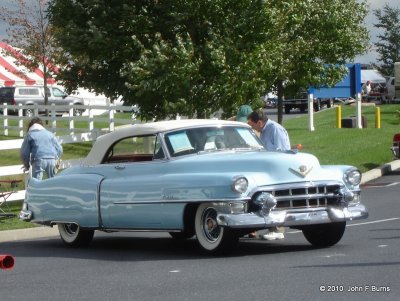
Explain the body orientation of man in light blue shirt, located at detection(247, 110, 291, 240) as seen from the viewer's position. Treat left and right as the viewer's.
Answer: facing to the left of the viewer

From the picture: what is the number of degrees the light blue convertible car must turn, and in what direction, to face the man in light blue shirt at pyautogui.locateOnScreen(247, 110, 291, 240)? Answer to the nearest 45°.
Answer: approximately 90° to its left

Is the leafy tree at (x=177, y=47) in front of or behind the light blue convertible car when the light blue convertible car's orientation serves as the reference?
behind

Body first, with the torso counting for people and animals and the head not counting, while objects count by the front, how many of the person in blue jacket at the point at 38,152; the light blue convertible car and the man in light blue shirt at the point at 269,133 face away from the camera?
1

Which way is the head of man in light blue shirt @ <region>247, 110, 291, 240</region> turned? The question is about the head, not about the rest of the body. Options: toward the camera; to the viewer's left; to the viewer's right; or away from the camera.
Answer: to the viewer's left

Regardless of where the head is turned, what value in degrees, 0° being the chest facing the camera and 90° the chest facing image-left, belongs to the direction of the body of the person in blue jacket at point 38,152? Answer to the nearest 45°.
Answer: approximately 180°

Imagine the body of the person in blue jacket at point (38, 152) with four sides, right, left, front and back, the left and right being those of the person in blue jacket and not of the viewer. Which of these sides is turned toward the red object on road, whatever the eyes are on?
back

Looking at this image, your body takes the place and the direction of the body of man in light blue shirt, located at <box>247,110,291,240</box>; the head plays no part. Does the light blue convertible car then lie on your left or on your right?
on your left

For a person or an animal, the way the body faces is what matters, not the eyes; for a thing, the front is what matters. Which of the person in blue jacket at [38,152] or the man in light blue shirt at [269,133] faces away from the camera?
the person in blue jacket

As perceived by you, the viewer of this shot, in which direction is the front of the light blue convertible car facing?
facing the viewer and to the right of the viewer
